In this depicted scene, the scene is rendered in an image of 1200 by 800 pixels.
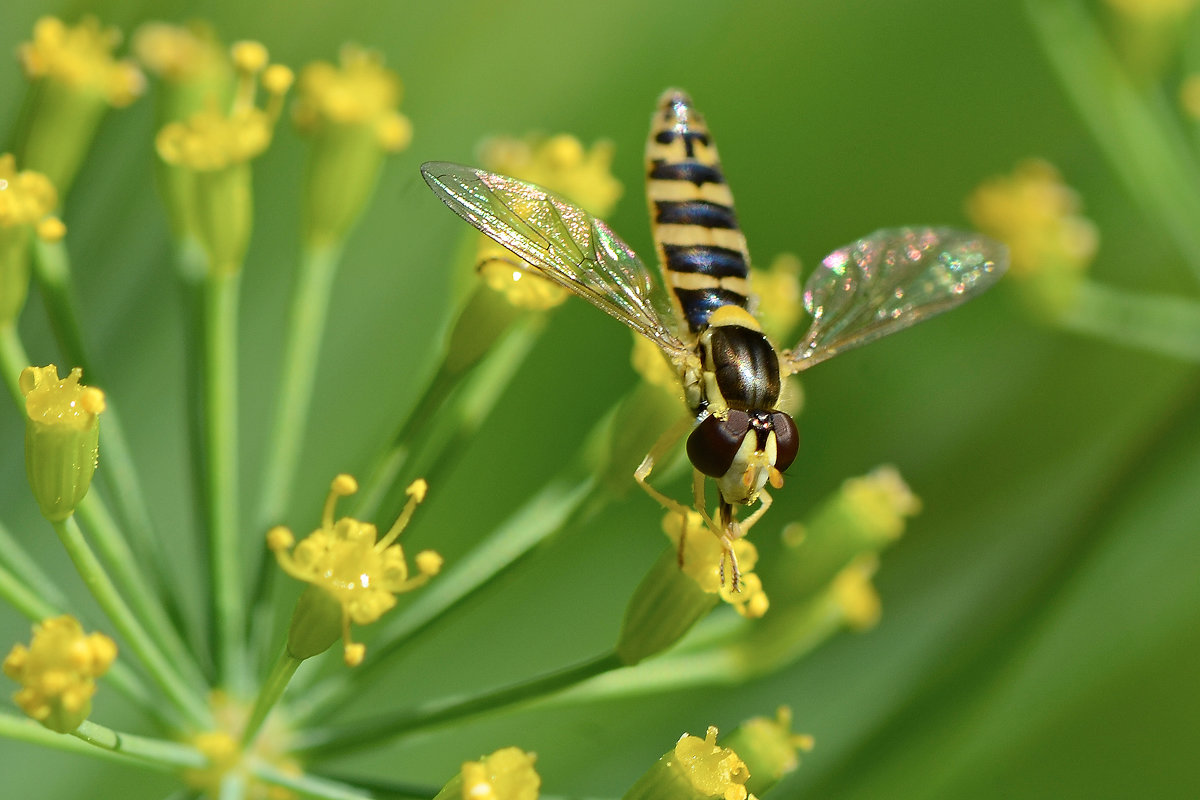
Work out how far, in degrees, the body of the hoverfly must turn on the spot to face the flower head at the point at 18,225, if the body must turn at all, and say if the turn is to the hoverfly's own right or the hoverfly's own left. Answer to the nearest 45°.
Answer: approximately 45° to the hoverfly's own right

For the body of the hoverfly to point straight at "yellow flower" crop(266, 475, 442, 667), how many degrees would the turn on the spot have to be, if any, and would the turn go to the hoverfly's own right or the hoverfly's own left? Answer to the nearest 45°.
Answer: approximately 45° to the hoverfly's own right

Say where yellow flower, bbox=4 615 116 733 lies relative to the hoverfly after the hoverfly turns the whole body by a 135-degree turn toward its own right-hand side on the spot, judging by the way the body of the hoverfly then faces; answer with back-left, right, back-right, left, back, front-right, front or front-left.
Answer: left

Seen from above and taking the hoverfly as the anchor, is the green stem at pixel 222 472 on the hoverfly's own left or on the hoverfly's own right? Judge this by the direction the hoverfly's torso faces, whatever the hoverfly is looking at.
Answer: on the hoverfly's own right

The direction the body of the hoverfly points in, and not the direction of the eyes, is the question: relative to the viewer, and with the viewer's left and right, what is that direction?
facing the viewer

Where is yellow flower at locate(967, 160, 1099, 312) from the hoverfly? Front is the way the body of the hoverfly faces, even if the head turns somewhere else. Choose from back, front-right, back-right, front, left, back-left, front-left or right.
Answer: back-left
